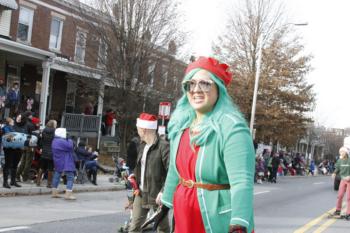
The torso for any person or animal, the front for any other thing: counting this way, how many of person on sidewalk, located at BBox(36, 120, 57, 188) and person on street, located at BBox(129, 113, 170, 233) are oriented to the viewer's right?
1

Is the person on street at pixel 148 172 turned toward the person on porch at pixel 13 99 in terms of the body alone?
no

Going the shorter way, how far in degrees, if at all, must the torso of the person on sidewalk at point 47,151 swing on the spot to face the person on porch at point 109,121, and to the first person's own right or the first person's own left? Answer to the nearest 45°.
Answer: approximately 90° to the first person's own left

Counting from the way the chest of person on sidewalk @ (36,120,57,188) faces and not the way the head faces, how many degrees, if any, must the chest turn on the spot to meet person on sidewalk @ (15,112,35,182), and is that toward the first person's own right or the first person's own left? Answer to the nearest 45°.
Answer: approximately 135° to the first person's own left

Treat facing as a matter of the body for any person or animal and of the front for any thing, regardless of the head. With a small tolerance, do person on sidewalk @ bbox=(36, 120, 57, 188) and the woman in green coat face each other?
no

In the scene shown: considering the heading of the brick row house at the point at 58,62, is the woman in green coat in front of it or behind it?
in front

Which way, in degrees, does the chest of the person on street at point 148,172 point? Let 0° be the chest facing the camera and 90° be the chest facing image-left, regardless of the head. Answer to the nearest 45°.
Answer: approximately 45°

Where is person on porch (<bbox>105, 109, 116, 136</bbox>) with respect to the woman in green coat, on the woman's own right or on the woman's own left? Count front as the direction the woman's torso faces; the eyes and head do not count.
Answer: on the woman's own right

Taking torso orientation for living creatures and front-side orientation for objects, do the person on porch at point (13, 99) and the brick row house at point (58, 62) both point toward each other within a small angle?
no

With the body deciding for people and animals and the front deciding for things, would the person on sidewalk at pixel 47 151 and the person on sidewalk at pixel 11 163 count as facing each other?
no

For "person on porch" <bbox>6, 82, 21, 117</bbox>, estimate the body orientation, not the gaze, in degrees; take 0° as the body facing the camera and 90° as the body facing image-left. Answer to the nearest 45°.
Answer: approximately 315°

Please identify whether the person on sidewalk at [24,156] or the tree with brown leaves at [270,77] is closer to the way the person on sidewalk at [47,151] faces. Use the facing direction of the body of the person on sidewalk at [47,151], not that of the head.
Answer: the tree with brown leaves

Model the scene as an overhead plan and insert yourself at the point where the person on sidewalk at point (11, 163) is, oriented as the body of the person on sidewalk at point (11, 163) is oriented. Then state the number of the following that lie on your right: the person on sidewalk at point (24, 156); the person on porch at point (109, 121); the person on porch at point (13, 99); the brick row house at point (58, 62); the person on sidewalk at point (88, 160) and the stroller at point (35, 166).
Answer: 0

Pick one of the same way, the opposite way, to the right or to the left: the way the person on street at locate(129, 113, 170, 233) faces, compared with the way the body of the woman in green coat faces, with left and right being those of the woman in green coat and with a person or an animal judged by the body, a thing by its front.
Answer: the same way

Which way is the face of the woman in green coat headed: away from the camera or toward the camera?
toward the camera
